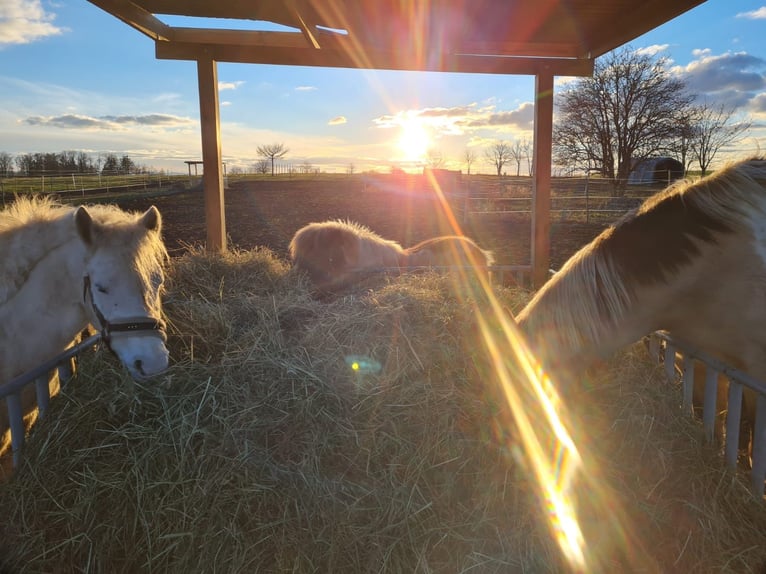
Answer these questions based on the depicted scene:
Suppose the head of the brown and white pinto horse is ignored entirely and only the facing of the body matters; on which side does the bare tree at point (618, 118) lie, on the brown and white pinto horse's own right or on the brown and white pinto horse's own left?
on the brown and white pinto horse's own right

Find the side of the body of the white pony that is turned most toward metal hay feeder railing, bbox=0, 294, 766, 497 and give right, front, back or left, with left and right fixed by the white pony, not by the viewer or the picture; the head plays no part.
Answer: front

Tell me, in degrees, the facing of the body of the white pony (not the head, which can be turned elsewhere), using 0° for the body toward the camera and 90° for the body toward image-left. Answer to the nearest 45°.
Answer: approximately 315°

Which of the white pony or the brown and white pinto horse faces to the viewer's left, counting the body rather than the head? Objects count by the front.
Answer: the brown and white pinto horse

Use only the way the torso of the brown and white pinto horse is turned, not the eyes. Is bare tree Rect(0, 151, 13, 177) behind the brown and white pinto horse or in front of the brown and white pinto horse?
in front

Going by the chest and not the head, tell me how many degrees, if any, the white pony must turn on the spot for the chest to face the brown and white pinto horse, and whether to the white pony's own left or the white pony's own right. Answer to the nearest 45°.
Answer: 0° — it already faces it

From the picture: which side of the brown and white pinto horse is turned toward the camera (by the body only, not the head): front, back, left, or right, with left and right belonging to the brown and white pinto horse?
left

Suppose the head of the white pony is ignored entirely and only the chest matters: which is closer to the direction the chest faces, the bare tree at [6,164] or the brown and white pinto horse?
the brown and white pinto horse

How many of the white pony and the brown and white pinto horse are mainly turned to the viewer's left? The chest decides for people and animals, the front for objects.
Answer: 1
